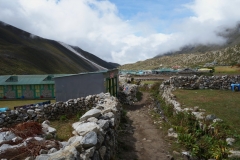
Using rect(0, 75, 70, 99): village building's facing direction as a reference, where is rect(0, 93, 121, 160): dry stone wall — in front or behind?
in front

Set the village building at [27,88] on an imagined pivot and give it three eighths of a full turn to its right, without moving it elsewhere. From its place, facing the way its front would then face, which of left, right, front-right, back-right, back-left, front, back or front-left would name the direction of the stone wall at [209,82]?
back

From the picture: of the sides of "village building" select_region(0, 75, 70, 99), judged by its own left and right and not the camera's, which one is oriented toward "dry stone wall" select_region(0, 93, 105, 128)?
front

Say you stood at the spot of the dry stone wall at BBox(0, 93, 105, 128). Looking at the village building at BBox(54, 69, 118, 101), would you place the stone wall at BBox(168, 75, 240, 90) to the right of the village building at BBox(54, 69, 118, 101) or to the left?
right

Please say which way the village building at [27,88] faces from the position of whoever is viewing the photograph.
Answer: facing the viewer
